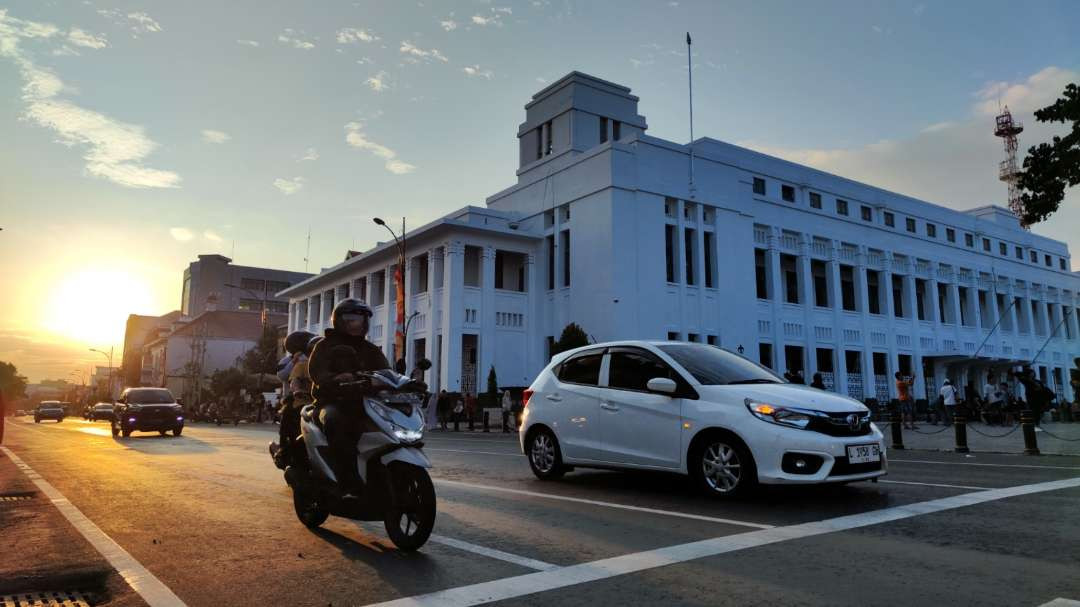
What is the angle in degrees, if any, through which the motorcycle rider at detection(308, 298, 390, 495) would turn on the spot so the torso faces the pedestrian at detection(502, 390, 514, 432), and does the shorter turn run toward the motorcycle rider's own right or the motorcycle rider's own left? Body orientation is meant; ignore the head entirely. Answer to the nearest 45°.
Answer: approximately 135° to the motorcycle rider's own left

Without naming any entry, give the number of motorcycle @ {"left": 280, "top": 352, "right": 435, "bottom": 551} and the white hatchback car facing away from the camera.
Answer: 0

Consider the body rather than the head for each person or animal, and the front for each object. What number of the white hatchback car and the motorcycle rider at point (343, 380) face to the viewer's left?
0

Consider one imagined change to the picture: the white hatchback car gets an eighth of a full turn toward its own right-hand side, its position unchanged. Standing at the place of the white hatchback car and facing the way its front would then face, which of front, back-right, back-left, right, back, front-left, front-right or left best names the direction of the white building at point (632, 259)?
back

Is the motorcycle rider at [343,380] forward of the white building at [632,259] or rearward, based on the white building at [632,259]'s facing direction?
forward

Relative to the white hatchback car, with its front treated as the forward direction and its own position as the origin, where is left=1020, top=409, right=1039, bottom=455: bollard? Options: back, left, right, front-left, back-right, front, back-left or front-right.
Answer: left

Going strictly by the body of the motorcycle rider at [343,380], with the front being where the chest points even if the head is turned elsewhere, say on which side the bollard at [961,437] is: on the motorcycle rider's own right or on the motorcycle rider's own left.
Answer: on the motorcycle rider's own left

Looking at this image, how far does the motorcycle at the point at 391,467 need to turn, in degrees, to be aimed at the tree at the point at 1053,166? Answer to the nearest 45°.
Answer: approximately 90° to its left

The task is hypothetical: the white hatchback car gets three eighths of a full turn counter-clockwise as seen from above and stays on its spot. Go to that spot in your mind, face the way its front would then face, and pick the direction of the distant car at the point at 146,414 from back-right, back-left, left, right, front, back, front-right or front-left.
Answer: front-left

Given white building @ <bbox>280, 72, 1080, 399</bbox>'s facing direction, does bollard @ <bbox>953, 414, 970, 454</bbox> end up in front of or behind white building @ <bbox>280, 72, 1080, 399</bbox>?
in front

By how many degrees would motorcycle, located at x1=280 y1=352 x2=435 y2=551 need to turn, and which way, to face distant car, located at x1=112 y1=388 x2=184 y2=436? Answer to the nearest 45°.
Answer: approximately 135° to its left

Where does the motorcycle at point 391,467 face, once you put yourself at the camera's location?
facing the viewer and to the right of the viewer
